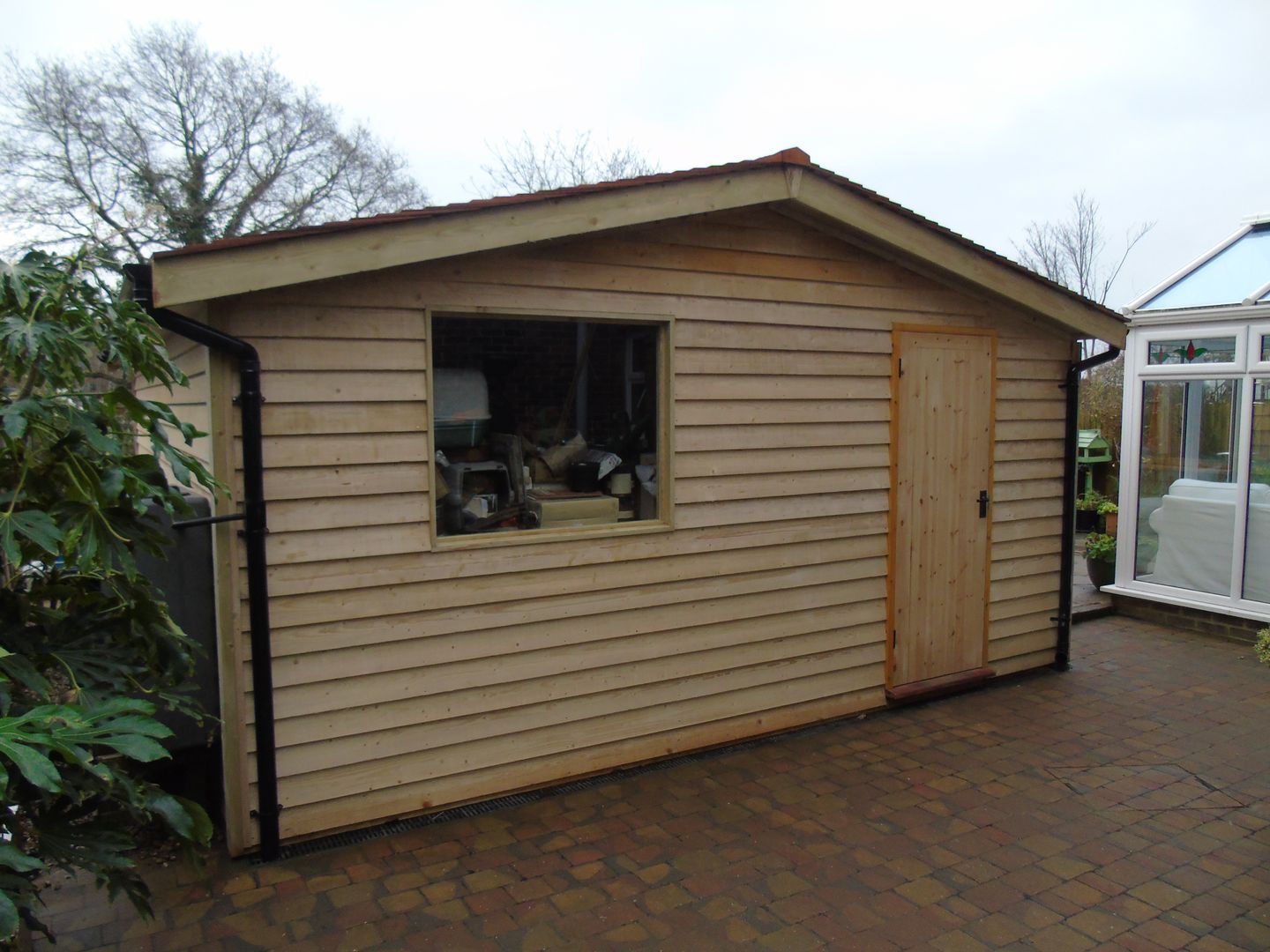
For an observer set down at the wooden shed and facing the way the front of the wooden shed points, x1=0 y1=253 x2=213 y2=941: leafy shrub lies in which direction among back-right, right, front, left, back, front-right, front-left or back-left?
right

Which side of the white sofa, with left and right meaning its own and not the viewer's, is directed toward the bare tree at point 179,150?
left

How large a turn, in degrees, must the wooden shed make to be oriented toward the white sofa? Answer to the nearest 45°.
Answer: approximately 90° to its left

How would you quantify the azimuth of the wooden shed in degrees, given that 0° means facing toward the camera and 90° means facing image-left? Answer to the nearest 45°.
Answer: approximately 315°

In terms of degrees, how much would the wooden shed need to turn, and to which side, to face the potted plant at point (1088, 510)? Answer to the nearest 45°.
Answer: approximately 90° to its left

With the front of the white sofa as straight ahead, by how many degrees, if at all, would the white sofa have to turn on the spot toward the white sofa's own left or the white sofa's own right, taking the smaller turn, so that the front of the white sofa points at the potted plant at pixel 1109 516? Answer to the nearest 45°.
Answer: approximately 45° to the white sofa's own left

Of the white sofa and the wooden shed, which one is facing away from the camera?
the white sofa

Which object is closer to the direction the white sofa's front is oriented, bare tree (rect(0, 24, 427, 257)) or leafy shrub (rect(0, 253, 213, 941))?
the bare tree

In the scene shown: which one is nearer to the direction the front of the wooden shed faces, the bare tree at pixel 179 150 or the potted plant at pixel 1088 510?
the potted plant

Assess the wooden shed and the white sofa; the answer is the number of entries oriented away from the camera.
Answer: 1

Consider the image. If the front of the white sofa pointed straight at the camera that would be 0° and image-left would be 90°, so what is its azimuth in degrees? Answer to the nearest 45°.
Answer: approximately 180°

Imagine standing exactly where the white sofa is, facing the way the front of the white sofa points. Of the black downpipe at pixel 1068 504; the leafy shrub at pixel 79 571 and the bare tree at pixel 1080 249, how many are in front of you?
1

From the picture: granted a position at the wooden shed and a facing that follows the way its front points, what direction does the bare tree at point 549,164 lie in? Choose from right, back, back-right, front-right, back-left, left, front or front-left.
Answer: back-left

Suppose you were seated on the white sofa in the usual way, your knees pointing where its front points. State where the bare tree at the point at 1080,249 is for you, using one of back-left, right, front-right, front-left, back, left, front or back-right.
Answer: front

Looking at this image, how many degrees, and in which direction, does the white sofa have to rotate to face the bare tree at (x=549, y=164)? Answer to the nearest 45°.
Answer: approximately 45° to its left
